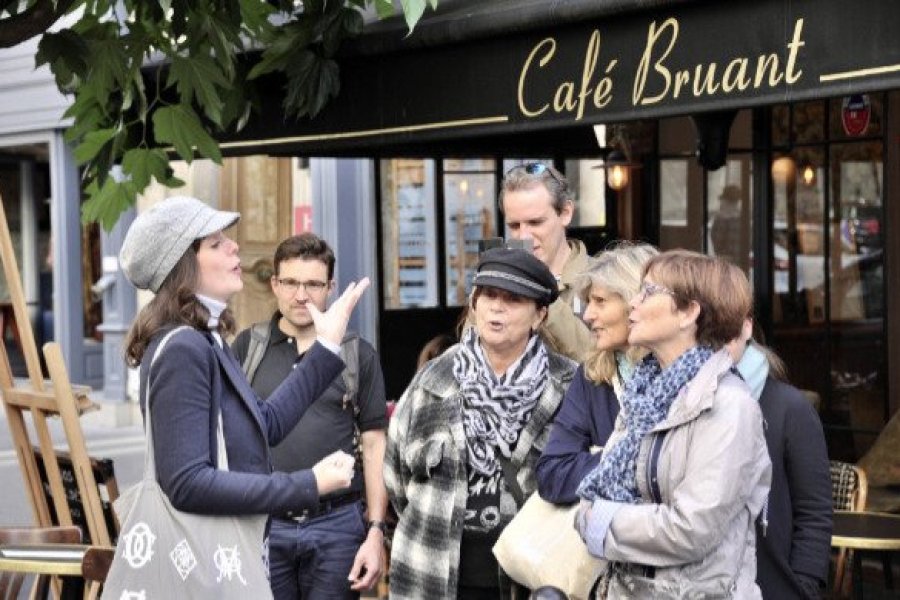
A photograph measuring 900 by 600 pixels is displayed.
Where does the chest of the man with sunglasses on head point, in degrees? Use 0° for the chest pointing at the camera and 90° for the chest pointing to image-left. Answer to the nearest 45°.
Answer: approximately 45°

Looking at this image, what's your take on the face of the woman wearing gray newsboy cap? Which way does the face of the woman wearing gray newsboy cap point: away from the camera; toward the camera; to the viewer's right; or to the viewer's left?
to the viewer's right

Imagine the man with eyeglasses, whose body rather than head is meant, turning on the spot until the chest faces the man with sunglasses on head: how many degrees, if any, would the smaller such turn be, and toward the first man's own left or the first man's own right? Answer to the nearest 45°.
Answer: approximately 45° to the first man's own left

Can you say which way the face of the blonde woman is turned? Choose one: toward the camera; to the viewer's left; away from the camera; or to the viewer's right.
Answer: to the viewer's left

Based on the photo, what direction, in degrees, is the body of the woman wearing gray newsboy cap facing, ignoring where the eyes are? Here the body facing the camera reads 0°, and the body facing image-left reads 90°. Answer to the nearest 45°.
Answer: approximately 270°

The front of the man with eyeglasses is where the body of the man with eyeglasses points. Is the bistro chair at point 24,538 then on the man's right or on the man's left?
on the man's right
